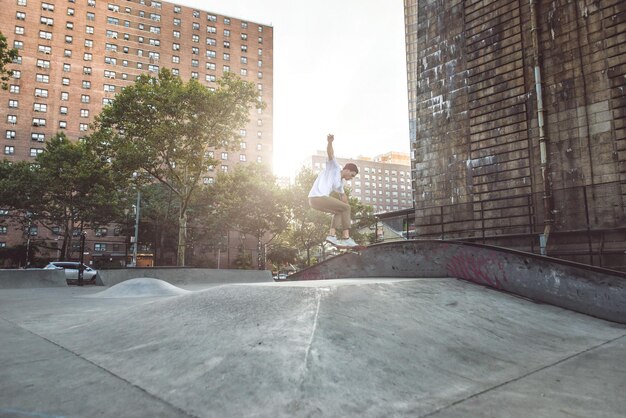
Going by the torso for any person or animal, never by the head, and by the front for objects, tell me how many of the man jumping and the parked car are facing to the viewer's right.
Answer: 2

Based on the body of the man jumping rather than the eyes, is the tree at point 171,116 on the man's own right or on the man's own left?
on the man's own left

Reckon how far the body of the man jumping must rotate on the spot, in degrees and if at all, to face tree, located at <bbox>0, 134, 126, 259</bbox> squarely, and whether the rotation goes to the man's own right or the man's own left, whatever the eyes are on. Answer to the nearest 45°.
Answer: approximately 135° to the man's own left

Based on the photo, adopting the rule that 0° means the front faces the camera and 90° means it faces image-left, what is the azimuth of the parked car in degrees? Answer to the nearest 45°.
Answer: approximately 270°

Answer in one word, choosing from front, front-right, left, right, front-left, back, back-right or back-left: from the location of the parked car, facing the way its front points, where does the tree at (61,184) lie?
left

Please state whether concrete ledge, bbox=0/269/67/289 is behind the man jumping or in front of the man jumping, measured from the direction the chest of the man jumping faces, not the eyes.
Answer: behind
